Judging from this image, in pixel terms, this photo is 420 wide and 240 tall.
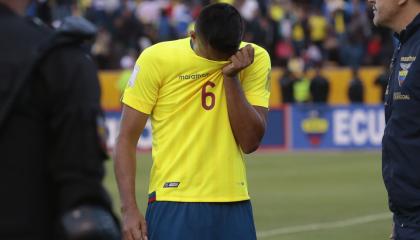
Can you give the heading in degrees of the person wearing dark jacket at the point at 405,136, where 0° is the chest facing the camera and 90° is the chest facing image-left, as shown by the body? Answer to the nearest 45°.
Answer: approximately 45°

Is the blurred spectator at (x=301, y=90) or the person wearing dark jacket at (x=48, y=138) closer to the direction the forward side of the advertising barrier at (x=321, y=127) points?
the person wearing dark jacket

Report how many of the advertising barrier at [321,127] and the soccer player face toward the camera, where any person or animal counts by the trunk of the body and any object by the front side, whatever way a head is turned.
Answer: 2

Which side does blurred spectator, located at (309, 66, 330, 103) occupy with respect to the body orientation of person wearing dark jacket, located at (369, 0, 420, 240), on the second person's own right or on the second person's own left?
on the second person's own right

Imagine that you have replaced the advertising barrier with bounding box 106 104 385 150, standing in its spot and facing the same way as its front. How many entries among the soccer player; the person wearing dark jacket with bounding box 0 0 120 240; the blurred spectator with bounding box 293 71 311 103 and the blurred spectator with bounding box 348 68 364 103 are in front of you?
2

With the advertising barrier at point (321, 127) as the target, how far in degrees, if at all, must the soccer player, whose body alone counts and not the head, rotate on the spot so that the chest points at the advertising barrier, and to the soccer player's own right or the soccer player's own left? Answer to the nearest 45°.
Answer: approximately 180°

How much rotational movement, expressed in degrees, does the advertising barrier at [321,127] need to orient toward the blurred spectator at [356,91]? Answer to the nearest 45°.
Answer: approximately 135° to its left

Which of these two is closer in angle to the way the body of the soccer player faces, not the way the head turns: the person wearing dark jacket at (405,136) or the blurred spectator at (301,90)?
the person wearing dark jacket

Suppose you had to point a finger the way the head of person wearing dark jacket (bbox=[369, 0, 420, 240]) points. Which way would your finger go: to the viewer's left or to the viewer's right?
to the viewer's left

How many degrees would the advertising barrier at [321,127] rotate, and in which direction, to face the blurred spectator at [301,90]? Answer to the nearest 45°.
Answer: approximately 180°
